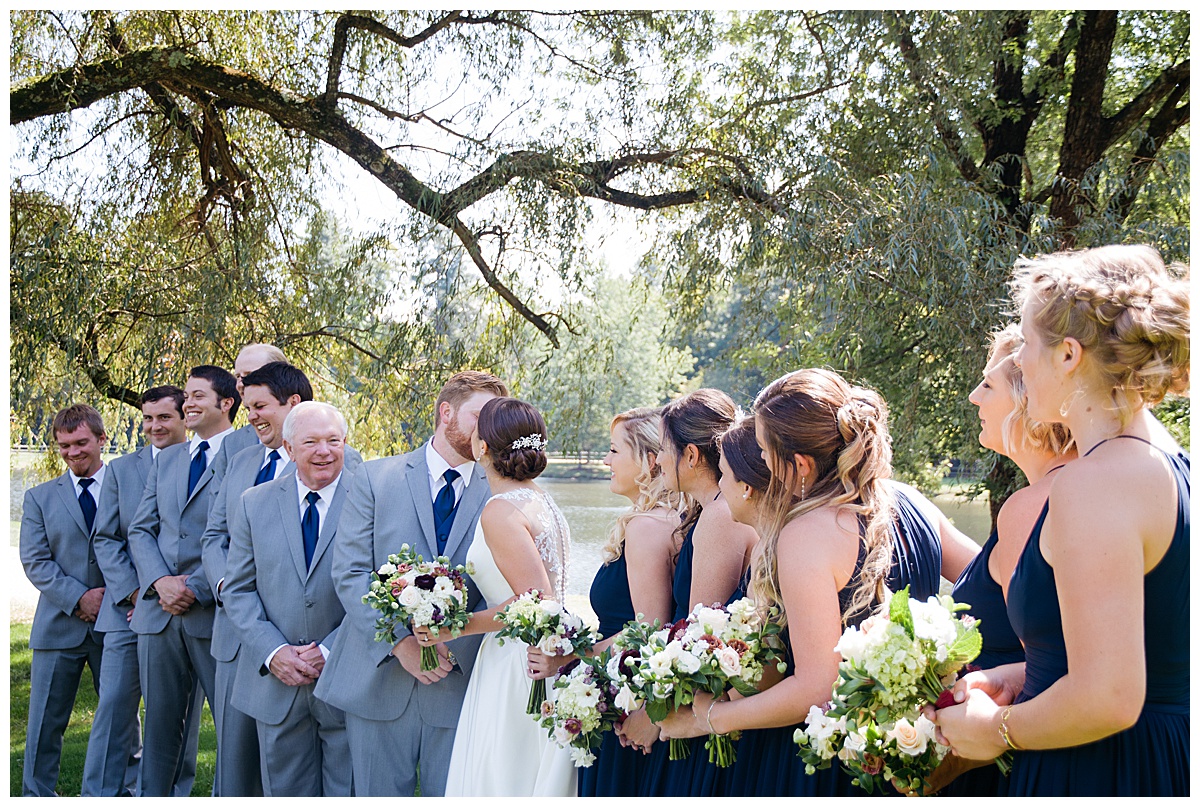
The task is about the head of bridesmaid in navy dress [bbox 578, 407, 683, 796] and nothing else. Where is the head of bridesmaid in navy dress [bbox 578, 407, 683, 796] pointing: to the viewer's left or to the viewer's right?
to the viewer's left

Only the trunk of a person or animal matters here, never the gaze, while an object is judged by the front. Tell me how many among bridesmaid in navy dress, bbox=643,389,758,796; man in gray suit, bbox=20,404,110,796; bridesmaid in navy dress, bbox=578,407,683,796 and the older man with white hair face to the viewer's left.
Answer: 2

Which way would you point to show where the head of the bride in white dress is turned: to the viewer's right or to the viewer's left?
to the viewer's left

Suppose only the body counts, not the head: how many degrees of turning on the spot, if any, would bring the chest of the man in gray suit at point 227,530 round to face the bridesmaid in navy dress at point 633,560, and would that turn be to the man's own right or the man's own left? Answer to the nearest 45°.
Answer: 0° — they already face them

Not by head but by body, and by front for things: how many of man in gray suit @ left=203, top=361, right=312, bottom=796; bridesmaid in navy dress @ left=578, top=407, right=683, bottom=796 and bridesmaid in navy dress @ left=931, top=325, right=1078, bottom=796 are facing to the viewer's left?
2

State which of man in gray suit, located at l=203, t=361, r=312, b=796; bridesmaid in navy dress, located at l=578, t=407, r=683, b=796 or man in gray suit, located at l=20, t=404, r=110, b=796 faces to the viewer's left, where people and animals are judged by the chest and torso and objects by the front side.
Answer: the bridesmaid in navy dress

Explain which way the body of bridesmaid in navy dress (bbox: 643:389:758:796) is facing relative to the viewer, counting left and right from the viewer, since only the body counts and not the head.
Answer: facing to the left of the viewer

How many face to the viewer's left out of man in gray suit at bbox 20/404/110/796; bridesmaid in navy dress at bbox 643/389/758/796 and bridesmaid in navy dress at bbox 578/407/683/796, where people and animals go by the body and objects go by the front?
2

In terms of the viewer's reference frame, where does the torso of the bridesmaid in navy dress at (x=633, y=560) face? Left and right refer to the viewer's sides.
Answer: facing to the left of the viewer

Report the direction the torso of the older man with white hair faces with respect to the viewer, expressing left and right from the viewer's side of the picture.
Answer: facing the viewer and to the right of the viewer

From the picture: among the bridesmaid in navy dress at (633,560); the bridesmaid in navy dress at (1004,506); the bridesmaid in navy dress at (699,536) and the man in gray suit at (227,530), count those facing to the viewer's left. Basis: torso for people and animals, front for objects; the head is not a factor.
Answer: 3

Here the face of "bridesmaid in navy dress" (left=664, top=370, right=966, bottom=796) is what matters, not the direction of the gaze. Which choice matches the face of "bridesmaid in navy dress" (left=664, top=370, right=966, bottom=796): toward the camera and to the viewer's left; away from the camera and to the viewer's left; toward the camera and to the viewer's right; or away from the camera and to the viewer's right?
away from the camera and to the viewer's left

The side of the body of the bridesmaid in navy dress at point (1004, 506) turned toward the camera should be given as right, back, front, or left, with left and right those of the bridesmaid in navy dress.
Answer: left

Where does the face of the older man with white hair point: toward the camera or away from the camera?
toward the camera

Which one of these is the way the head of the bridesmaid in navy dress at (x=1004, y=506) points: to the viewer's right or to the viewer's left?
to the viewer's left

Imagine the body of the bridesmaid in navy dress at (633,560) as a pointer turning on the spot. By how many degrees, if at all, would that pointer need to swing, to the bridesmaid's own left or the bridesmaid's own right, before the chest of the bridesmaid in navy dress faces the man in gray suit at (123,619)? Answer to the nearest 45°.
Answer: approximately 45° to the bridesmaid's own right
